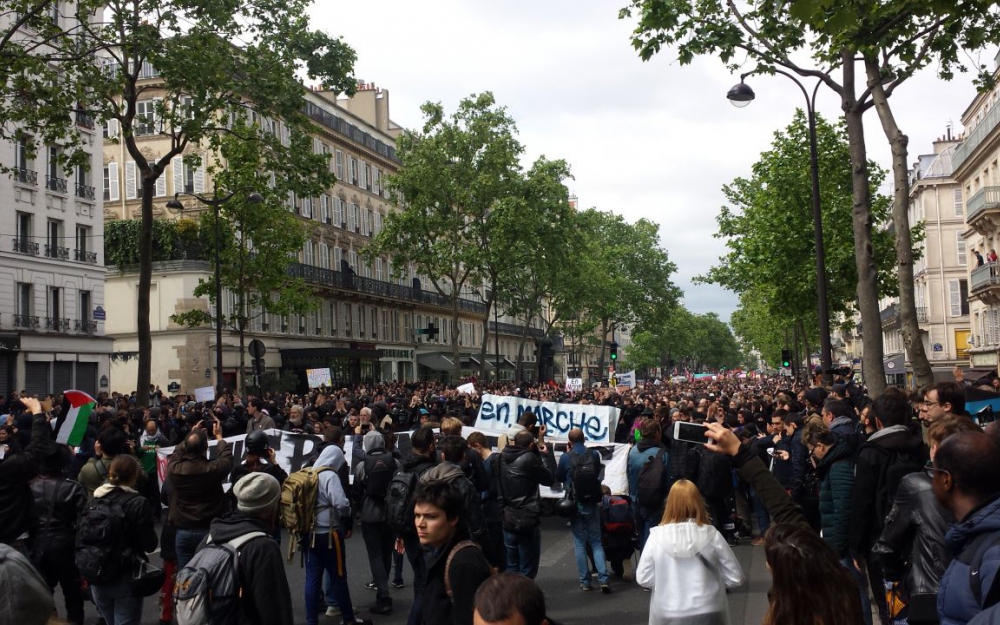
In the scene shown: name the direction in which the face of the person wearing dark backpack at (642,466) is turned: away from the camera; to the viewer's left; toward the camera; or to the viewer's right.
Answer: away from the camera

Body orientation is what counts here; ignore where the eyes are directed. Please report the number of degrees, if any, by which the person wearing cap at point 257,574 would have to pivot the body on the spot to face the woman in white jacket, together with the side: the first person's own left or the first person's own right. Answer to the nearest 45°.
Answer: approximately 45° to the first person's own right

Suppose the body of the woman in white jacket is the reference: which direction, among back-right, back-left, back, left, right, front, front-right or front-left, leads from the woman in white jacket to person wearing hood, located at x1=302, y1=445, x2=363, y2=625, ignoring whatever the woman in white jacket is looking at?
front-left

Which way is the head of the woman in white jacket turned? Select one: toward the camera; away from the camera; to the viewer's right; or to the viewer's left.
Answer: away from the camera

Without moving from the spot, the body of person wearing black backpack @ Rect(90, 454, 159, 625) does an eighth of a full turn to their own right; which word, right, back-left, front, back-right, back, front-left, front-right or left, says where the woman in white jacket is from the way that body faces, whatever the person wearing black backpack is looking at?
front-right

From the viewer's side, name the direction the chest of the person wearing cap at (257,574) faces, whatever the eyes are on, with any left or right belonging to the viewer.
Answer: facing away from the viewer and to the right of the viewer

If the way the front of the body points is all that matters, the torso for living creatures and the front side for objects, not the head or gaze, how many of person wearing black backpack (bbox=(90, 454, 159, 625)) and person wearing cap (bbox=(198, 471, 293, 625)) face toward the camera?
0

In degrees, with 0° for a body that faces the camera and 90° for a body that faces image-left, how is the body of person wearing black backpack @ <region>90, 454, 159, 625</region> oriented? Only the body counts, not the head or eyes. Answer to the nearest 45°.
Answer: approximately 225°

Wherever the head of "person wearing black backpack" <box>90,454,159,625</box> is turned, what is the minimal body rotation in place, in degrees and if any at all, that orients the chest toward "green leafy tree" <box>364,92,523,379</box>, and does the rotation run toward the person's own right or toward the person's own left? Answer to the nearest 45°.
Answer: approximately 45° to the person's own left

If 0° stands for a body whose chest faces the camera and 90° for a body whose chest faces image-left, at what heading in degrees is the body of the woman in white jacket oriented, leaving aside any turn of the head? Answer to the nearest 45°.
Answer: approximately 180°

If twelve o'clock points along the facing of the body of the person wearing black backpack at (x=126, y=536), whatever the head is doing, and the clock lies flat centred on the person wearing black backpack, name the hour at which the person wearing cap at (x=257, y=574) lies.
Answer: The person wearing cap is roughly at 4 o'clock from the person wearing black backpack.

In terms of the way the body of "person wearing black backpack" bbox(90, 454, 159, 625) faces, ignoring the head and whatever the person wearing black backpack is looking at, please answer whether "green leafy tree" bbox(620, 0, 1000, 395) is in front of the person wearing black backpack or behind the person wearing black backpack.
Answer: in front

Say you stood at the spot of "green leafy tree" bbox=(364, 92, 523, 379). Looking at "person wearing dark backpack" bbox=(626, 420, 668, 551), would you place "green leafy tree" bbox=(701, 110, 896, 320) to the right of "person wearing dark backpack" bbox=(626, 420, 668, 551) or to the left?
left

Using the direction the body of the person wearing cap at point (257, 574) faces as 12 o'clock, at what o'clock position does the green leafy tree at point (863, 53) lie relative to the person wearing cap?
The green leafy tree is roughly at 12 o'clock from the person wearing cap.

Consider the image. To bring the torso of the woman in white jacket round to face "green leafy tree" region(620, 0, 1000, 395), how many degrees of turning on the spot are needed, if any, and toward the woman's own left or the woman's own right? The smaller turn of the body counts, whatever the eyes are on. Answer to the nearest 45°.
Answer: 0° — they already face it
